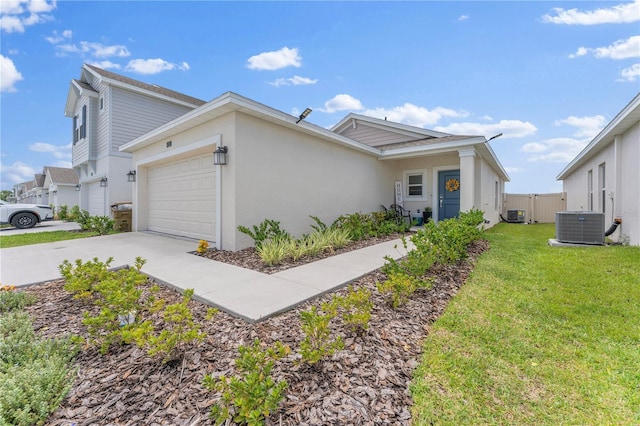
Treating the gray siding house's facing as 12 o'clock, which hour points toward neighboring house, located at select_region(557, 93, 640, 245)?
The neighboring house is roughly at 9 o'clock from the gray siding house.

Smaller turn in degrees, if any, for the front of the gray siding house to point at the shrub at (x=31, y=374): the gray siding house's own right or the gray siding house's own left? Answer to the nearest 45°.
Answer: approximately 45° to the gray siding house's own left

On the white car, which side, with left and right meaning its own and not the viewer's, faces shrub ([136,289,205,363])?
right

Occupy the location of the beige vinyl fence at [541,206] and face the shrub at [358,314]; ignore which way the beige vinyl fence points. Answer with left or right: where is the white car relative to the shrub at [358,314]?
right

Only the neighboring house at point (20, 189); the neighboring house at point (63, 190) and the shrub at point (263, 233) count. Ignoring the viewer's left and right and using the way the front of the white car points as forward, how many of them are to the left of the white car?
2

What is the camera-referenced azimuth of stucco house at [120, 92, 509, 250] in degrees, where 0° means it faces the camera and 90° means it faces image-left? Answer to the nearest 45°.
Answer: approximately 45°

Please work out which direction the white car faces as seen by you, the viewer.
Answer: facing to the right of the viewer

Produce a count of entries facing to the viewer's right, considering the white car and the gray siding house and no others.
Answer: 1

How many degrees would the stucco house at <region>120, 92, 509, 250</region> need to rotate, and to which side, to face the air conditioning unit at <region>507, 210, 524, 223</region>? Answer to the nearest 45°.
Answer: approximately 180°

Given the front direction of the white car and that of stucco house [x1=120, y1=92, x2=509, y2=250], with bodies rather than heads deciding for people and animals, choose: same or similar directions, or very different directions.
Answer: very different directions
